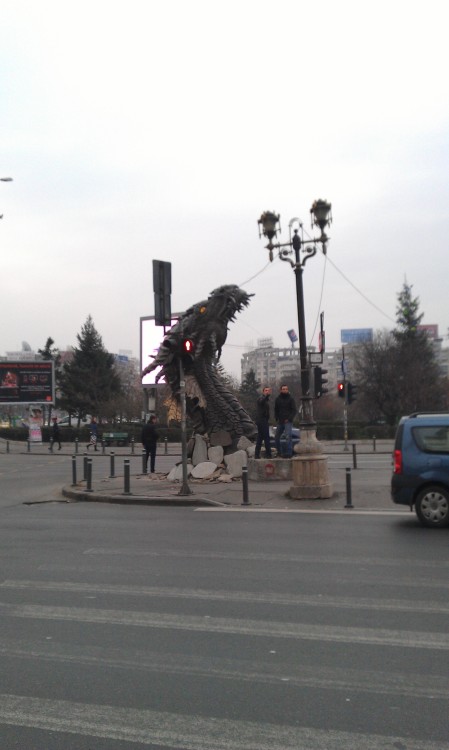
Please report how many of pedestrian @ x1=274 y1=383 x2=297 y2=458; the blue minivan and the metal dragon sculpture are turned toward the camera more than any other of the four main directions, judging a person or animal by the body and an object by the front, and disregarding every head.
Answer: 1

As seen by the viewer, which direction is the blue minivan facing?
to the viewer's right

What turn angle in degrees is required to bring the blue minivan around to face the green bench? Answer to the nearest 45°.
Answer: approximately 135° to its left

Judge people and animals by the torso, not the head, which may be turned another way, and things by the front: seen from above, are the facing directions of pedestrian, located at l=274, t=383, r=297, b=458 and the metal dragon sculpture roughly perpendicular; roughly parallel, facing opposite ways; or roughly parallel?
roughly perpendicular

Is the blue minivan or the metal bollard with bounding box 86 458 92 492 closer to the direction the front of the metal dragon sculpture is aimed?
the blue minivan

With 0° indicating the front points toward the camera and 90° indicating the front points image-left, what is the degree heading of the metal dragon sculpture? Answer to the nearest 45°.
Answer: approximately 270°

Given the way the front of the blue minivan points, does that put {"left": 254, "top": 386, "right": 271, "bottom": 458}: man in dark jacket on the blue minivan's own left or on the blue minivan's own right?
on the blue minivan's own left
